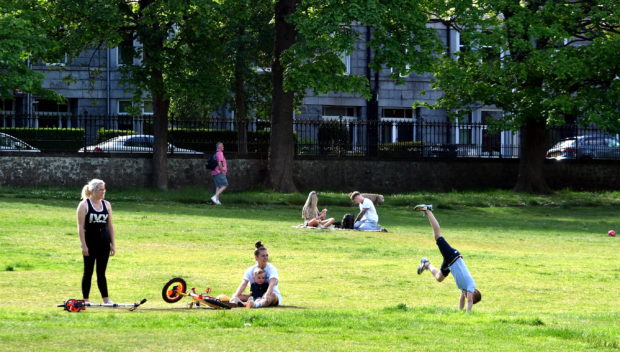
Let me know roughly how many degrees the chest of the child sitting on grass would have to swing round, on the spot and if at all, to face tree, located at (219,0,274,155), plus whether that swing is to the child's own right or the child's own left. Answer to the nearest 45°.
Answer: approximately 180°

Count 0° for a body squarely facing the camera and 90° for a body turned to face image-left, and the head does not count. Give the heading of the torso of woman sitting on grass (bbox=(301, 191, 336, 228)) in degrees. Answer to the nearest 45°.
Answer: approximately 270°

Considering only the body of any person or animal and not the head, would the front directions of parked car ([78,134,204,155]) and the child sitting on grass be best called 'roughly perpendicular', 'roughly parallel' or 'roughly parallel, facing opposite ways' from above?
roughly perpendicular

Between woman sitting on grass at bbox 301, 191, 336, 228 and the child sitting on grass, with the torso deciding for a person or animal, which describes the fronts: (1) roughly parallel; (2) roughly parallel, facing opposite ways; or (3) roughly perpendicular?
roughly perpendicular

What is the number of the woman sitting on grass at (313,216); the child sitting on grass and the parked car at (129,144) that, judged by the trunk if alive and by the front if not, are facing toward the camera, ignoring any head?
1

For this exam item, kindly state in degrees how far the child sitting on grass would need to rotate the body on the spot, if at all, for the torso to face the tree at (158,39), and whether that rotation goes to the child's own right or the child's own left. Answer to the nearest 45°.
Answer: approximately 180°

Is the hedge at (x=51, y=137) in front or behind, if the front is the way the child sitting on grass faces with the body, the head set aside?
behind

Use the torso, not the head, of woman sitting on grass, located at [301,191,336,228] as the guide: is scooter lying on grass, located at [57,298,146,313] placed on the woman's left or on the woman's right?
on the woman's right

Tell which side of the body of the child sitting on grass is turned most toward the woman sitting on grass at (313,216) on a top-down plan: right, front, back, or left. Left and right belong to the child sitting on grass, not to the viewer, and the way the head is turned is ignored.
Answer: back

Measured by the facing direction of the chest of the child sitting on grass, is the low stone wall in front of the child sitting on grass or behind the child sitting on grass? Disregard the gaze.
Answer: behind

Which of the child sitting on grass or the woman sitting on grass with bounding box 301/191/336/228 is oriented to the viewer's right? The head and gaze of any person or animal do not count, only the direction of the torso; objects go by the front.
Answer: the woman sitting on grass
